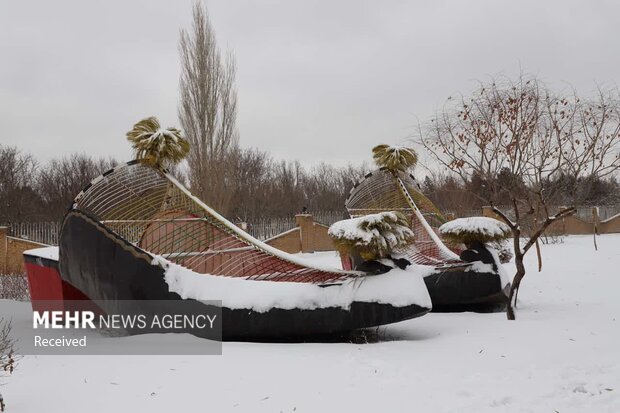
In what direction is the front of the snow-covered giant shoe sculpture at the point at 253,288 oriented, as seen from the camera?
facing to the right of the viewer

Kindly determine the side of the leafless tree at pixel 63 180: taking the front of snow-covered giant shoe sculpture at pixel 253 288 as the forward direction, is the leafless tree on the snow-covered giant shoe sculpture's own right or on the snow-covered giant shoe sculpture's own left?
on the snow-covered giant shoe sculpture's own left

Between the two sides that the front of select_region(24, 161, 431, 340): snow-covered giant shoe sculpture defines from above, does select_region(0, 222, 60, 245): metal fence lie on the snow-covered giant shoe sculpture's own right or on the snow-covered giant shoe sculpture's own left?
on the snow-covered giant shoe sculpture's own left

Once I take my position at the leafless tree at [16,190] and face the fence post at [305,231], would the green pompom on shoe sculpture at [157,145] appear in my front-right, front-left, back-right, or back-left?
front-right

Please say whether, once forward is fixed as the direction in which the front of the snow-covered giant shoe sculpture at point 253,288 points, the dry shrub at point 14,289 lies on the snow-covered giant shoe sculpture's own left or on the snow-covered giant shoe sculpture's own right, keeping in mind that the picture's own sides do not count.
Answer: on the snow-covered giant shoe sculpture's own left

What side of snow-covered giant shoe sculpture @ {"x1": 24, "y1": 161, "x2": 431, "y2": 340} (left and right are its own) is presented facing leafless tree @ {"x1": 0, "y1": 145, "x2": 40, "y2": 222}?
left

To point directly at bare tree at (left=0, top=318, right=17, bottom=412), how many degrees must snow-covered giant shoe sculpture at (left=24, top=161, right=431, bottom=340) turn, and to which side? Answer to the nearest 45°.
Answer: approximately 135° to its right
